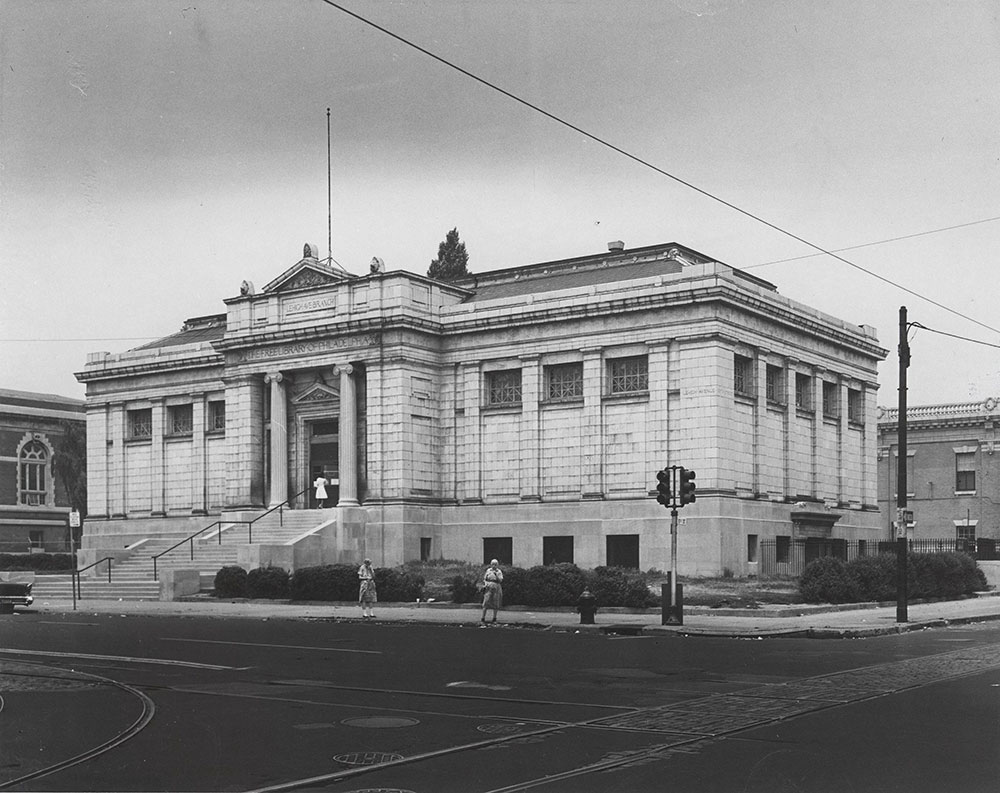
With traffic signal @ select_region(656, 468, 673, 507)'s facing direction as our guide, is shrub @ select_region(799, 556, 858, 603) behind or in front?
behind

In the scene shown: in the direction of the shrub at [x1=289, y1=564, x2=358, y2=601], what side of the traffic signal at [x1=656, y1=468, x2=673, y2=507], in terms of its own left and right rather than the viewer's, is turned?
right

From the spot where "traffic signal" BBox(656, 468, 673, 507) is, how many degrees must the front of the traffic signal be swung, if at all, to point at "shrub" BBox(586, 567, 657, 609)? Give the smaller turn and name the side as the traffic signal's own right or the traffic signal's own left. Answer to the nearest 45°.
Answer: approximately 135° to the traffic signal's own right

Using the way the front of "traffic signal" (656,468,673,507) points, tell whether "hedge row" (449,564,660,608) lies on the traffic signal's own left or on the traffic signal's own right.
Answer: on the traffic signal's own right

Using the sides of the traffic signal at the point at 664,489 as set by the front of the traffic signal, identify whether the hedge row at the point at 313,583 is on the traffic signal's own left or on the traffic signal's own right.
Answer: on the traffic signal's own right

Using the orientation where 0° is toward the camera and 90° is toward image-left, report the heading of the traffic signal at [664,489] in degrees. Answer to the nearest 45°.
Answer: approximately 45°

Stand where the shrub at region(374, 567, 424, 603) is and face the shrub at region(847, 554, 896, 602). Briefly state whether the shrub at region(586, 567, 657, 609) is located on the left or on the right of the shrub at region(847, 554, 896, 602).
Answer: right
